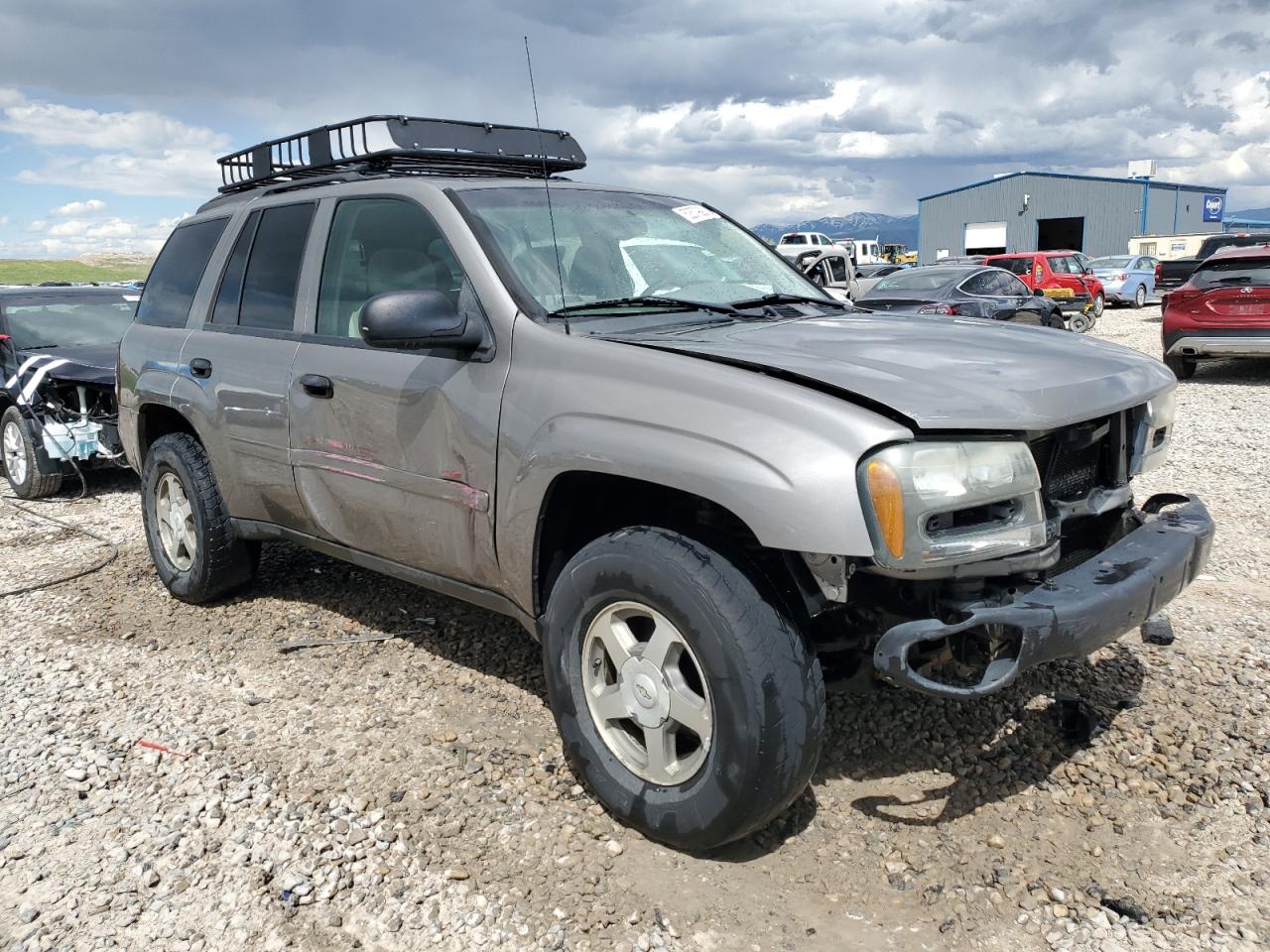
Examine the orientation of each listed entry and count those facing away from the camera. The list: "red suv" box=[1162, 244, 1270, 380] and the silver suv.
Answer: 1

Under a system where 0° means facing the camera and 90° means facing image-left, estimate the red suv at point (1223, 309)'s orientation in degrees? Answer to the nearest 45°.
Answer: approximately 180°

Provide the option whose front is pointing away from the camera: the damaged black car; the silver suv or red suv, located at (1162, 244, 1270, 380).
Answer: the red suv

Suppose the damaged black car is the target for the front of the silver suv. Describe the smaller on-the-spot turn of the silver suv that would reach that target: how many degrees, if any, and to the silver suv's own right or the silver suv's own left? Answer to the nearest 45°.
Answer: approximately 180°

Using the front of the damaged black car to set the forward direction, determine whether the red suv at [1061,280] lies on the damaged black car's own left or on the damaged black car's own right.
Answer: on the damaged black car's own left

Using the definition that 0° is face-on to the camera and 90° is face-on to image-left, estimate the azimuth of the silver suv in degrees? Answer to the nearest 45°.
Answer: approximately 315°

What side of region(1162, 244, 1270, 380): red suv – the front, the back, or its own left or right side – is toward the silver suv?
back

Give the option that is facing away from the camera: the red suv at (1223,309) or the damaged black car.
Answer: the red suv

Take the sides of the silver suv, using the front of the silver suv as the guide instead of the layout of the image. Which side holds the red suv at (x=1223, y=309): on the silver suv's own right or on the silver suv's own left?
on the silver suv's own left
